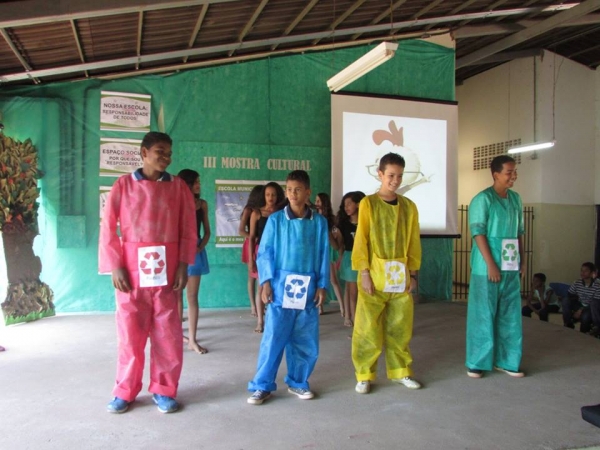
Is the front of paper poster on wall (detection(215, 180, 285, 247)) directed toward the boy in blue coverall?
yes

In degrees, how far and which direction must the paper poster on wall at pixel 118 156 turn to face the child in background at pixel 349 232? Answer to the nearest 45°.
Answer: approximately 45° to its left

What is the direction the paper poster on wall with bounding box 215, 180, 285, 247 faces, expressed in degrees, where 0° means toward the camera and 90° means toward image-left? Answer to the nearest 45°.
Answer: approximately 0°

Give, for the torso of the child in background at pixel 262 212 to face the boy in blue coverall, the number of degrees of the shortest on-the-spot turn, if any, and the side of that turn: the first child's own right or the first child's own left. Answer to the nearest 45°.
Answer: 0° — they already face them

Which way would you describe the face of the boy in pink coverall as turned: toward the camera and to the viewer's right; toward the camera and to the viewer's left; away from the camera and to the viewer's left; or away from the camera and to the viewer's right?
toward the camera and to the viewer's right

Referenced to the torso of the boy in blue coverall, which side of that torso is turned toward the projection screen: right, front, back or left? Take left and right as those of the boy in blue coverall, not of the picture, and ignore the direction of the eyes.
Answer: back

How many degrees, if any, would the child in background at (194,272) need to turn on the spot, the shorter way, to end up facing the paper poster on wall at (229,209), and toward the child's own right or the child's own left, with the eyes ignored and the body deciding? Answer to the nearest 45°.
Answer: approximately 135° to the child's own left

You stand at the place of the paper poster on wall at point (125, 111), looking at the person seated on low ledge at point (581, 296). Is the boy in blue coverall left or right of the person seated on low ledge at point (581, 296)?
right

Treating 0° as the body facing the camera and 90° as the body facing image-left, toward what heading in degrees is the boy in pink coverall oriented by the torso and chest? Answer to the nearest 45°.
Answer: approximately 0°

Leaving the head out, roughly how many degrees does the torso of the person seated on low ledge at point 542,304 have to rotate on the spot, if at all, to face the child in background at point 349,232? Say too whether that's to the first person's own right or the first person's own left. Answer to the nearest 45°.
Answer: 0° — they already face them

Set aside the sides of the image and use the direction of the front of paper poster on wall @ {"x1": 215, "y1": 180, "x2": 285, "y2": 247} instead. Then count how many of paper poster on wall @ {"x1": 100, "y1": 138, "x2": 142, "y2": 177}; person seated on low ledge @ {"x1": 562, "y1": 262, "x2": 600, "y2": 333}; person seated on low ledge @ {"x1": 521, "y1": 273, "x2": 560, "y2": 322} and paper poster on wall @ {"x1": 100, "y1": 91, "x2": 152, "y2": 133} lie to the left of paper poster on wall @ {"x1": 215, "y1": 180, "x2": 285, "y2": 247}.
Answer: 2
